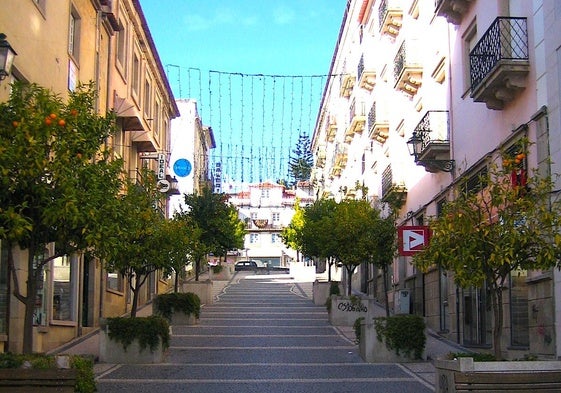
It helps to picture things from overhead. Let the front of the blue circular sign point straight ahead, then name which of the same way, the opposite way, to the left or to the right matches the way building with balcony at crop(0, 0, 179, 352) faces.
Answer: to the left

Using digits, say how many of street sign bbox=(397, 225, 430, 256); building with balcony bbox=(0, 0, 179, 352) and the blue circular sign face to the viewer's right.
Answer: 1

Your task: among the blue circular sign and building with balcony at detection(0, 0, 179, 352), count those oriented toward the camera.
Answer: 1

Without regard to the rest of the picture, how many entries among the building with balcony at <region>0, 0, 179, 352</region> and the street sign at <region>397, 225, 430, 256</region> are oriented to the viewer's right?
1

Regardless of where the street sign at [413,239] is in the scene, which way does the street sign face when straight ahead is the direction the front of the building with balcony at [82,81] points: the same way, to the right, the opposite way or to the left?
to the right

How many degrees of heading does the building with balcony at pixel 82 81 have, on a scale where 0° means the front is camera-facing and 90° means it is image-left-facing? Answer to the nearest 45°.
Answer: approximately 270°

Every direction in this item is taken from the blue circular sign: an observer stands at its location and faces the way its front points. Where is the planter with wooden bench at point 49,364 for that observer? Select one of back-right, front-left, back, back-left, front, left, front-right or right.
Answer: front

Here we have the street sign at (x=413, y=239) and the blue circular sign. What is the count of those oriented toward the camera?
2

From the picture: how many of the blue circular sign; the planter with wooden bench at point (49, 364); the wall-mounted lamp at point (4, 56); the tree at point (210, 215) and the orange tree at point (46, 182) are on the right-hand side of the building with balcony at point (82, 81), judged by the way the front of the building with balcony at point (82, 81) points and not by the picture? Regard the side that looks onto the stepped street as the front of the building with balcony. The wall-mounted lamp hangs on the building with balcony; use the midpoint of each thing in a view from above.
3

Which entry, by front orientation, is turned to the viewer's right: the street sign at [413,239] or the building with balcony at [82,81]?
the building with balcony

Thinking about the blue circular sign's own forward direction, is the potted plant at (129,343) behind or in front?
in front

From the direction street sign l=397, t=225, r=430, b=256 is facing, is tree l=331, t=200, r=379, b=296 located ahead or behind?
behind

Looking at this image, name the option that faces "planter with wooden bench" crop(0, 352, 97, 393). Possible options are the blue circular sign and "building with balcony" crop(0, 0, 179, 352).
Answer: the blue circular sign

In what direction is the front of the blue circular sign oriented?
toward the camera
